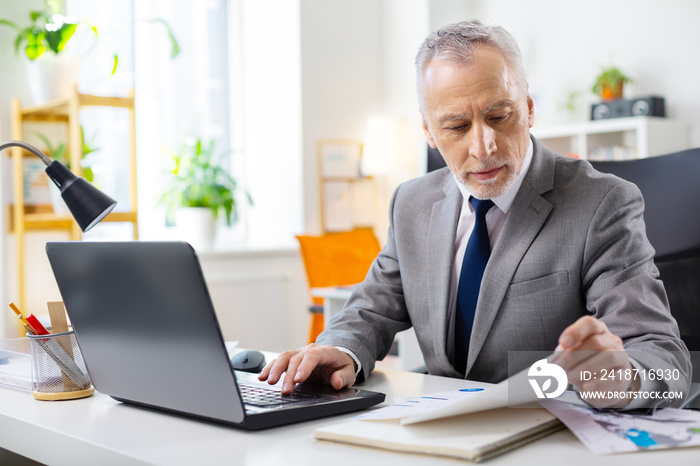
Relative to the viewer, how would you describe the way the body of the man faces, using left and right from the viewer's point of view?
facing the viewer and to the left of the viewer

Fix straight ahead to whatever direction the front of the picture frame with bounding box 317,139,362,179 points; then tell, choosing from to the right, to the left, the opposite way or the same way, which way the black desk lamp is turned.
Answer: to the left

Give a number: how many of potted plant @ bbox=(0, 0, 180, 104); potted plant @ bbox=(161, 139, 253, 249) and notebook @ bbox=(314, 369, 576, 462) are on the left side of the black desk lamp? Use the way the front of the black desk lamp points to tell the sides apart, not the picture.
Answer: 2

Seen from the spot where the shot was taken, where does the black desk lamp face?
facing to the right of the viewer

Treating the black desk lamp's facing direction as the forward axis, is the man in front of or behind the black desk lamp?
in front

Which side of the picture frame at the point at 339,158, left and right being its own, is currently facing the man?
front

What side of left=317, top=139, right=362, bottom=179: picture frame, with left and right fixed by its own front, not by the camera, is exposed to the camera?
front

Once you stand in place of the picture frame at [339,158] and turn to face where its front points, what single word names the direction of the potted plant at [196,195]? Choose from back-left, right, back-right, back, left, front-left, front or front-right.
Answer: front-right

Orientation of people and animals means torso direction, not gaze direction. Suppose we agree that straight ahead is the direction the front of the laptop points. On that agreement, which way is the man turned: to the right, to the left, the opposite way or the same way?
the opposite way

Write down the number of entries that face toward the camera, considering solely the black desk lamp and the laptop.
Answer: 0

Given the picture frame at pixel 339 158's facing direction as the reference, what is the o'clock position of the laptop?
The laptop is roughly at 12 o'clock from the picture frame.

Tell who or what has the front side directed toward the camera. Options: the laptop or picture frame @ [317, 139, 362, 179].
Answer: the picture frame

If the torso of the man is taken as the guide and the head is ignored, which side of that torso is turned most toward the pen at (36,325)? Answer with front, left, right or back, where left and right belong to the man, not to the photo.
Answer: front

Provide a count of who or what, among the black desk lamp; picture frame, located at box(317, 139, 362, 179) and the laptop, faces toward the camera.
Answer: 1

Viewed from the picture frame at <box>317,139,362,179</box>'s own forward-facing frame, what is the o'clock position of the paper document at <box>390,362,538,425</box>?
The paper document is roughly at 12 o'clock from the picture frame.
